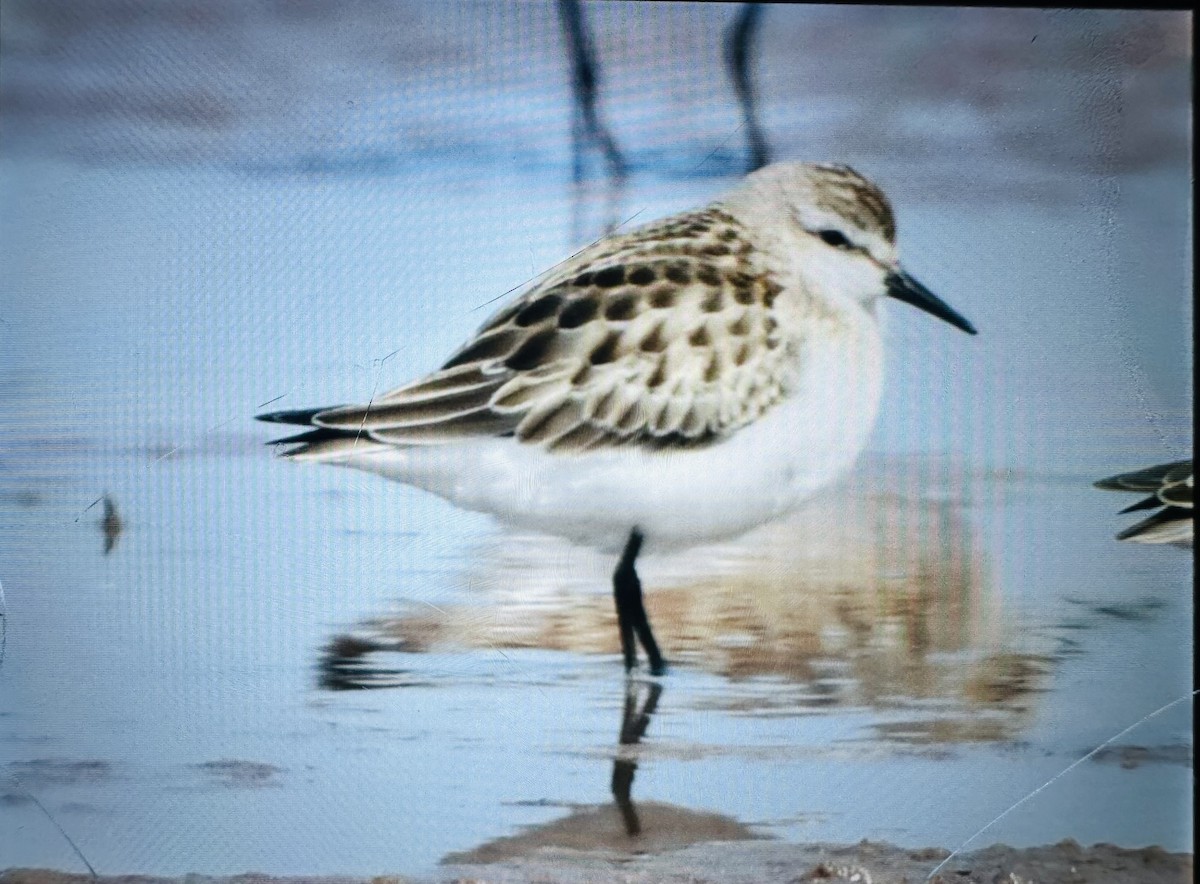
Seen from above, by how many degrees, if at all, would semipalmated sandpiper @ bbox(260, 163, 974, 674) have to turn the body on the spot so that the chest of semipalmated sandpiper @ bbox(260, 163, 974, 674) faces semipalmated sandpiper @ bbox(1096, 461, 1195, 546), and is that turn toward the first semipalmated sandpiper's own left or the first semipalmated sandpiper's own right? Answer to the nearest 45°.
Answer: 0° — it already faces it

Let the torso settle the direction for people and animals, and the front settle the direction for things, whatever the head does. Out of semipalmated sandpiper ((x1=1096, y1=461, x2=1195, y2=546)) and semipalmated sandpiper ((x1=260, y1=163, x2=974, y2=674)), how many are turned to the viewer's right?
2

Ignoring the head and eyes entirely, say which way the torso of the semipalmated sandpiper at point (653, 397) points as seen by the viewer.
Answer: to the viewer's right

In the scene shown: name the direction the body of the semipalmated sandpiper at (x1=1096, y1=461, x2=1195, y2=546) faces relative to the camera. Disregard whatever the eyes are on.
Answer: to the viewer's right

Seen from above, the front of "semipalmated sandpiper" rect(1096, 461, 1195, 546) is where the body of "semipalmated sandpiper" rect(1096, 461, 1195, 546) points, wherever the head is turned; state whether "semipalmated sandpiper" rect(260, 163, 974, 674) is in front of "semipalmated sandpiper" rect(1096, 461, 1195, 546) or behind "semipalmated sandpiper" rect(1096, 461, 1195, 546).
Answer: behind
